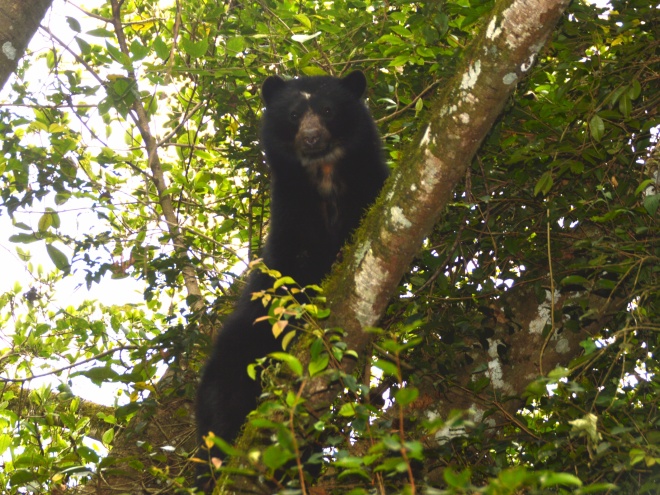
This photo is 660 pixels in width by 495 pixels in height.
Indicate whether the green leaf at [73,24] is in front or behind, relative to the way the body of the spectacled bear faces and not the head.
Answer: behind

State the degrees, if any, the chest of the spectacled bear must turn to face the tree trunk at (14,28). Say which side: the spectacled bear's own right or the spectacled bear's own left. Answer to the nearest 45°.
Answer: approximately 45° to the spectacled bear's own right

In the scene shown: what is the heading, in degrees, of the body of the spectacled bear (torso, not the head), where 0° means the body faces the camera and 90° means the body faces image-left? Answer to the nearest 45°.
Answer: approximately 0°
